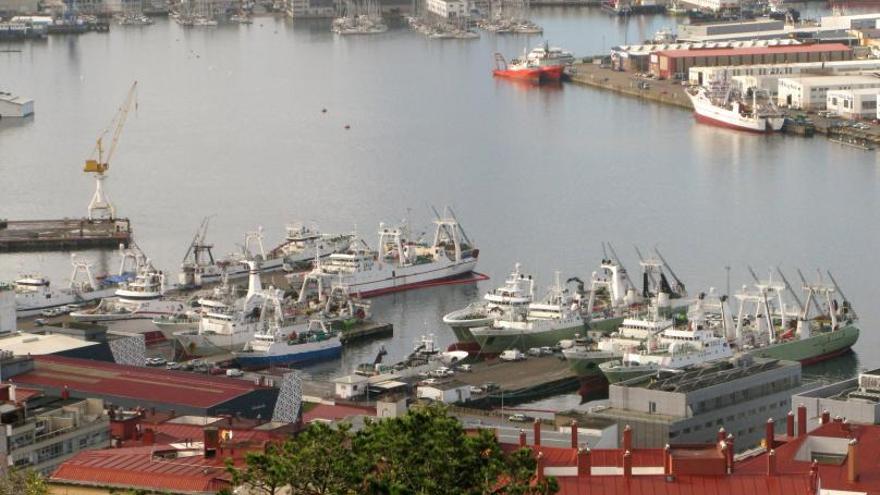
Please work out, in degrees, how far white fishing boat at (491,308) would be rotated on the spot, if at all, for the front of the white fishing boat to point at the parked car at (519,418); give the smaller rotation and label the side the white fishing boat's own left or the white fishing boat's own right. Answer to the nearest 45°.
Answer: approximately 45° to the white fishing boat's own left

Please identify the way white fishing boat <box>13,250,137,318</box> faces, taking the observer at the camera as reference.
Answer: facing the viewer and to the left of the viewer

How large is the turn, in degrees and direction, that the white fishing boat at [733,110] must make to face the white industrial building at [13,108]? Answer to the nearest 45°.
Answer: approximately 45° to its left

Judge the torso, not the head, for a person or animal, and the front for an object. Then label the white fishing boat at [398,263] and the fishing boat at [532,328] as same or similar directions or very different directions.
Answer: same or similar directions

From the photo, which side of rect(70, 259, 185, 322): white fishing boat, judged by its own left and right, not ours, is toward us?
left

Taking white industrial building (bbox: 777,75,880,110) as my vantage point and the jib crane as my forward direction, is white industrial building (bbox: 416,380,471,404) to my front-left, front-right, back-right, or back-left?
front-left

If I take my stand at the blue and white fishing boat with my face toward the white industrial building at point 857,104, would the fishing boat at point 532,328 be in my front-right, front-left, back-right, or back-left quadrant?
front-right

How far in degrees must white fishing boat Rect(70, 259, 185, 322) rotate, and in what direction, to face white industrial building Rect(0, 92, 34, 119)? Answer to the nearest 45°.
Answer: approximately 90° to its right

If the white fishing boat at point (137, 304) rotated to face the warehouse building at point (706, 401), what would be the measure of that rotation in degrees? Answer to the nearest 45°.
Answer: approximately 135° to its left

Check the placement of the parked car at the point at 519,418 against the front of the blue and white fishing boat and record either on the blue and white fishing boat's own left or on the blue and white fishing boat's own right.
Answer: on the blue and white fishing boat's own left

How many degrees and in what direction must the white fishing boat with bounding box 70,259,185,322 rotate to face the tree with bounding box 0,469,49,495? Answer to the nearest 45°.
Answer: approximately 90° to its left

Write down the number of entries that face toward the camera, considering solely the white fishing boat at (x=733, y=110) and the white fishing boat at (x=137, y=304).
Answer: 0

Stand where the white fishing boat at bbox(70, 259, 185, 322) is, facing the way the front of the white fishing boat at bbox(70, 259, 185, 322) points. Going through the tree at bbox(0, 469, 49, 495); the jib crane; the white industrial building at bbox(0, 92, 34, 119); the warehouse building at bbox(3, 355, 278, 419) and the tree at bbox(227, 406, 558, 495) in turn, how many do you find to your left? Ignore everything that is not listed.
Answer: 3

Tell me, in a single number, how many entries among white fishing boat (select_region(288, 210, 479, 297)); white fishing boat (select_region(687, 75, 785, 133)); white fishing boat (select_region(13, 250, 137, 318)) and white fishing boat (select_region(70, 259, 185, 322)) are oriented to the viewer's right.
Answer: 0
